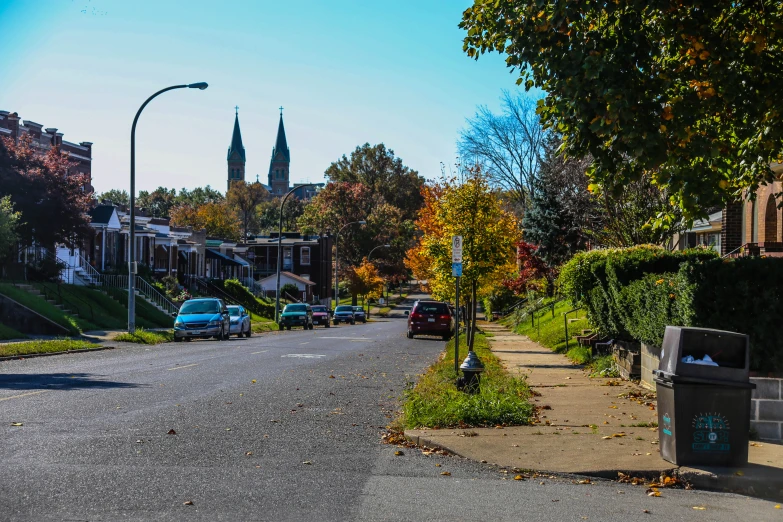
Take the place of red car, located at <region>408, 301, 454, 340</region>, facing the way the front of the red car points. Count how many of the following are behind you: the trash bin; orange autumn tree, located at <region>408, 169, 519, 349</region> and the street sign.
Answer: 3

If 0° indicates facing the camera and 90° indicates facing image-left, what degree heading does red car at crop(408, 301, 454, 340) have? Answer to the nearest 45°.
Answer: approximately 180°

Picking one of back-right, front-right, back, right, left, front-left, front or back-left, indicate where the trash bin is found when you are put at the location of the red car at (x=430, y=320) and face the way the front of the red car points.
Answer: back

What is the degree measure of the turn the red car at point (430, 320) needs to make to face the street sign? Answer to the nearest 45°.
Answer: approximately 180°

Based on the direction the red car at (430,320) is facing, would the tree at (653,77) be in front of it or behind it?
behind

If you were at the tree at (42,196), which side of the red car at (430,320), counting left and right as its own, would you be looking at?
left

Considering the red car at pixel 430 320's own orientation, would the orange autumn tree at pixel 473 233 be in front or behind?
behind

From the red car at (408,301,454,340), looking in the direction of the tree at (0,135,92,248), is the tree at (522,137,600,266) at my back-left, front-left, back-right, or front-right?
back-right
